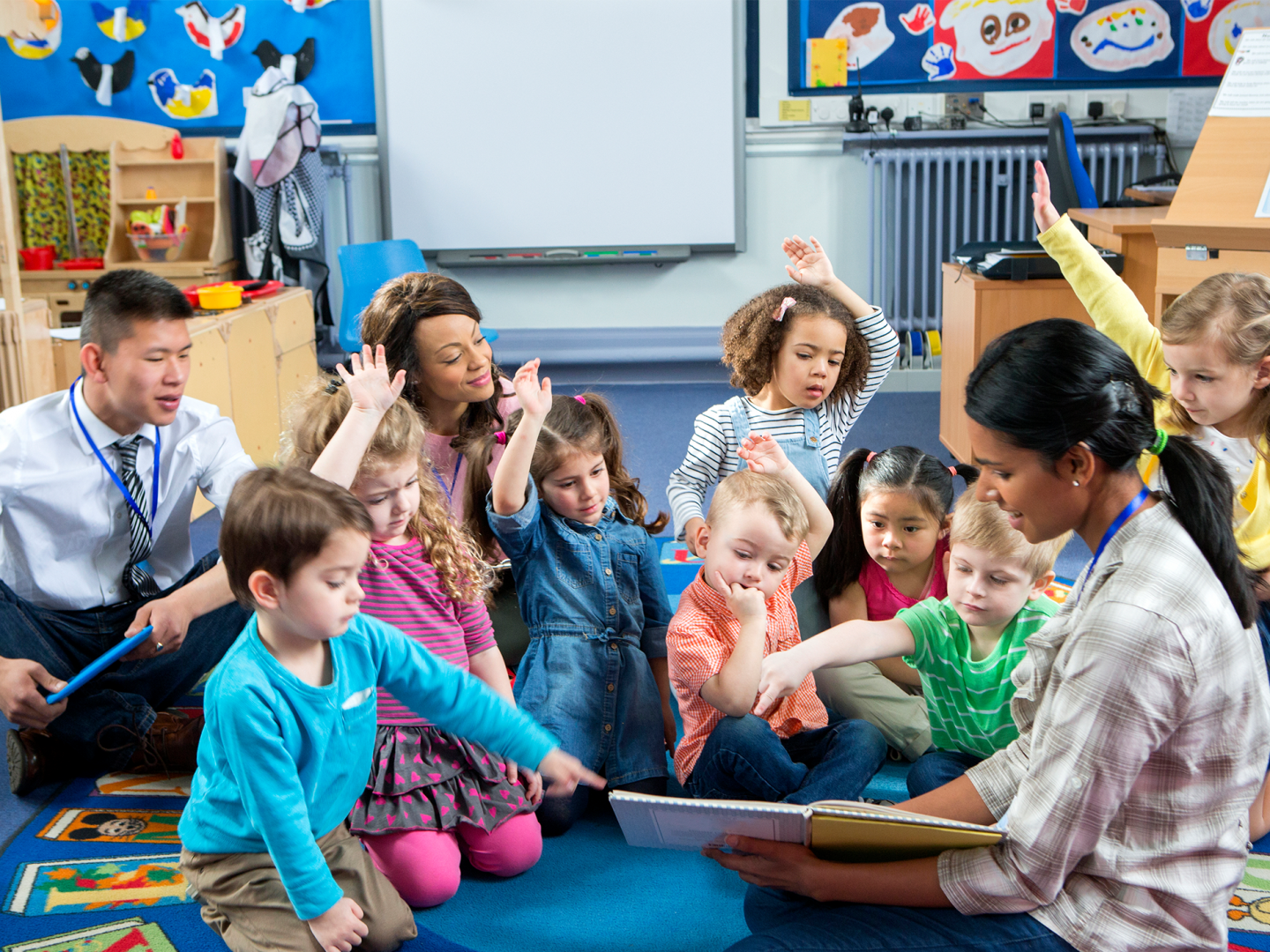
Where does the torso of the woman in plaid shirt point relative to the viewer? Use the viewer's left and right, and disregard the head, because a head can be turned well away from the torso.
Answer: facing to the left of the viewer

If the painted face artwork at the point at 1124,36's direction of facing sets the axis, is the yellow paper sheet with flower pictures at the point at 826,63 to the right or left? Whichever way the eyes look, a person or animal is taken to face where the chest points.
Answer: on its right

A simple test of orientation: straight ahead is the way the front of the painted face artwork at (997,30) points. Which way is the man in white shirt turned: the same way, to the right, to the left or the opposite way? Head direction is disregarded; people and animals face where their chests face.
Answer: to the left

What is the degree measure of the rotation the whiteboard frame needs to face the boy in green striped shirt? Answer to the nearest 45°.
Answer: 0° — it already faces them

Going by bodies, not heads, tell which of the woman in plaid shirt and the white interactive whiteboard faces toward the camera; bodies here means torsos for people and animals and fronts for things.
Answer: the white interactive whiteboard

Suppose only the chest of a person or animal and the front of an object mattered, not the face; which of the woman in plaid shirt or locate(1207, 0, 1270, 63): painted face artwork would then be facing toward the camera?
the painted face artwork

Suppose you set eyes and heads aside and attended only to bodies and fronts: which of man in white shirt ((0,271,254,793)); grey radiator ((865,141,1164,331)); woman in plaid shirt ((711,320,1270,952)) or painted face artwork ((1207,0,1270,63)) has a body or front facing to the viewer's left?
the woman in plaid shirt

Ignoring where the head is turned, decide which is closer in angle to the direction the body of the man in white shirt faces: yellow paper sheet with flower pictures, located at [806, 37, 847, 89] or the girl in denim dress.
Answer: the girl in denim dress

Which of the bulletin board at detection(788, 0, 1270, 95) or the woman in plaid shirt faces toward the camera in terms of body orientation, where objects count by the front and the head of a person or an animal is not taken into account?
the bulletin board

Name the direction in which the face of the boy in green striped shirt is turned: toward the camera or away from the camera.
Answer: toward the camera

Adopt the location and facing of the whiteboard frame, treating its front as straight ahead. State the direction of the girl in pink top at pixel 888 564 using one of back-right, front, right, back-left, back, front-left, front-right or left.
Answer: front

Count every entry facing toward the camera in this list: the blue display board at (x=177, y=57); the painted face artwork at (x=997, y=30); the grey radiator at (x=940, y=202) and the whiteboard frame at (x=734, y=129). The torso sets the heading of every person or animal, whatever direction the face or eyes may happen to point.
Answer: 4

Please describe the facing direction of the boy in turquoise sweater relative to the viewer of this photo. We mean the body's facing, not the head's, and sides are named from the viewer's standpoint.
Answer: facing the viewer and to the right of the viewer

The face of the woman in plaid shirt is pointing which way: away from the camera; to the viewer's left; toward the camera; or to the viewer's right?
to the viewer's left

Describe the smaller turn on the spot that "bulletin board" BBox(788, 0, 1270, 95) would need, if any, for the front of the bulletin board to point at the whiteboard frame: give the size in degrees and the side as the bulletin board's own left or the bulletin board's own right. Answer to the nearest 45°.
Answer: approximately 90° to the bulletin board's own right

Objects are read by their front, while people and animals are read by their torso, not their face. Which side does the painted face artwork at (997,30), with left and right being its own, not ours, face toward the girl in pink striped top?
front

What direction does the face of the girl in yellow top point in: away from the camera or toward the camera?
toward the camera

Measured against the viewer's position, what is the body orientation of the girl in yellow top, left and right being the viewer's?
facing the viewer and to the left of the viewer
